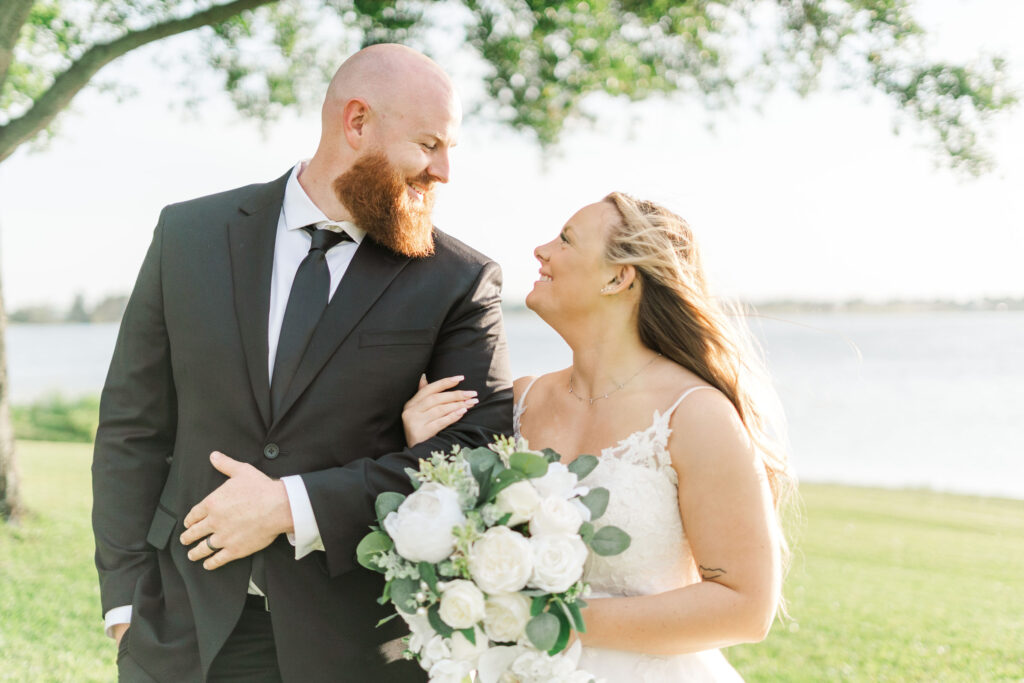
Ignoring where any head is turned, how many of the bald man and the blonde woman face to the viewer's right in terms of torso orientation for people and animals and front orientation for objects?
0

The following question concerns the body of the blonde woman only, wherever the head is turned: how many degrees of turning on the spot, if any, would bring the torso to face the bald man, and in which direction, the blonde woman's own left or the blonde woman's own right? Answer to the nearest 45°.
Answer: approximately 45° to the blonde woman's own right

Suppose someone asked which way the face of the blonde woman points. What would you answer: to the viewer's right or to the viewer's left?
to the viewer's left

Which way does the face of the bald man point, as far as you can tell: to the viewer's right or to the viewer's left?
to the viewer's right

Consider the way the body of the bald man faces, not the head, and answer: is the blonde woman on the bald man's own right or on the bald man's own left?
on the bald man's own left

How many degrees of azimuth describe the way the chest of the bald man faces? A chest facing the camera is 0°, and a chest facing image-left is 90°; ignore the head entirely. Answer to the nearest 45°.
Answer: approximately 0°
